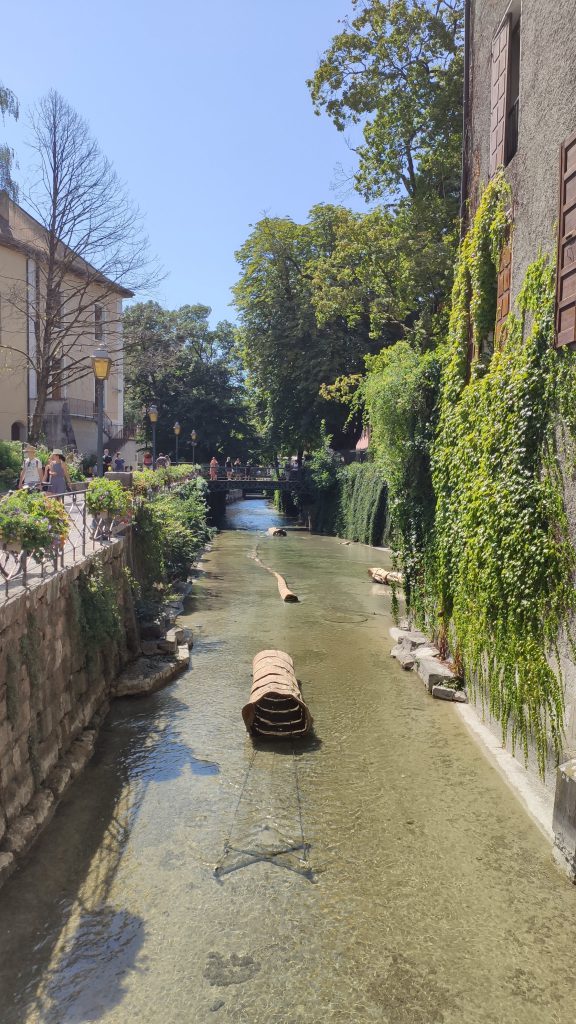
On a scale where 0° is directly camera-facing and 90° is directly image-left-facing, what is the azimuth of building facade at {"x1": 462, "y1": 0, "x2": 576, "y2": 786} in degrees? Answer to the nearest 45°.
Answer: approximately 90°

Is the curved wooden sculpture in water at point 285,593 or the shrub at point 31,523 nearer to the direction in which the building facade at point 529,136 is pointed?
the shrub

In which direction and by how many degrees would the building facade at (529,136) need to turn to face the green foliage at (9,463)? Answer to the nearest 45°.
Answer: approximately 45° to its right

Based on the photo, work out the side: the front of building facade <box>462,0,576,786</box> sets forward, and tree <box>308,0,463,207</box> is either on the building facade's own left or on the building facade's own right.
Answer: on the building facade's own right

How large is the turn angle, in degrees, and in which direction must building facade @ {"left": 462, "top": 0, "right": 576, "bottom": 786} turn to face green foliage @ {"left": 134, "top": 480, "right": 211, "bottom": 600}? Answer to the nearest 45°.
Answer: approximately 45° to its right

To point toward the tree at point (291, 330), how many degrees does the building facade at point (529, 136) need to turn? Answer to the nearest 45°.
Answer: approximately 90° to its right

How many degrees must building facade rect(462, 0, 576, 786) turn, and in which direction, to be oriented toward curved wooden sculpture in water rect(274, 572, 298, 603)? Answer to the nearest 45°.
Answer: approximately 45° to its right

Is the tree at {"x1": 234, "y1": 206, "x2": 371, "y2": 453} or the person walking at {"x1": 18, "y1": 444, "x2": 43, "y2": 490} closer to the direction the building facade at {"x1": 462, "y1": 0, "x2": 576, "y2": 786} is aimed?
the person walking

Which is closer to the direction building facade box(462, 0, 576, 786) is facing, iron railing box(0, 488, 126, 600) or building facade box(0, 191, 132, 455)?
the iron railing
